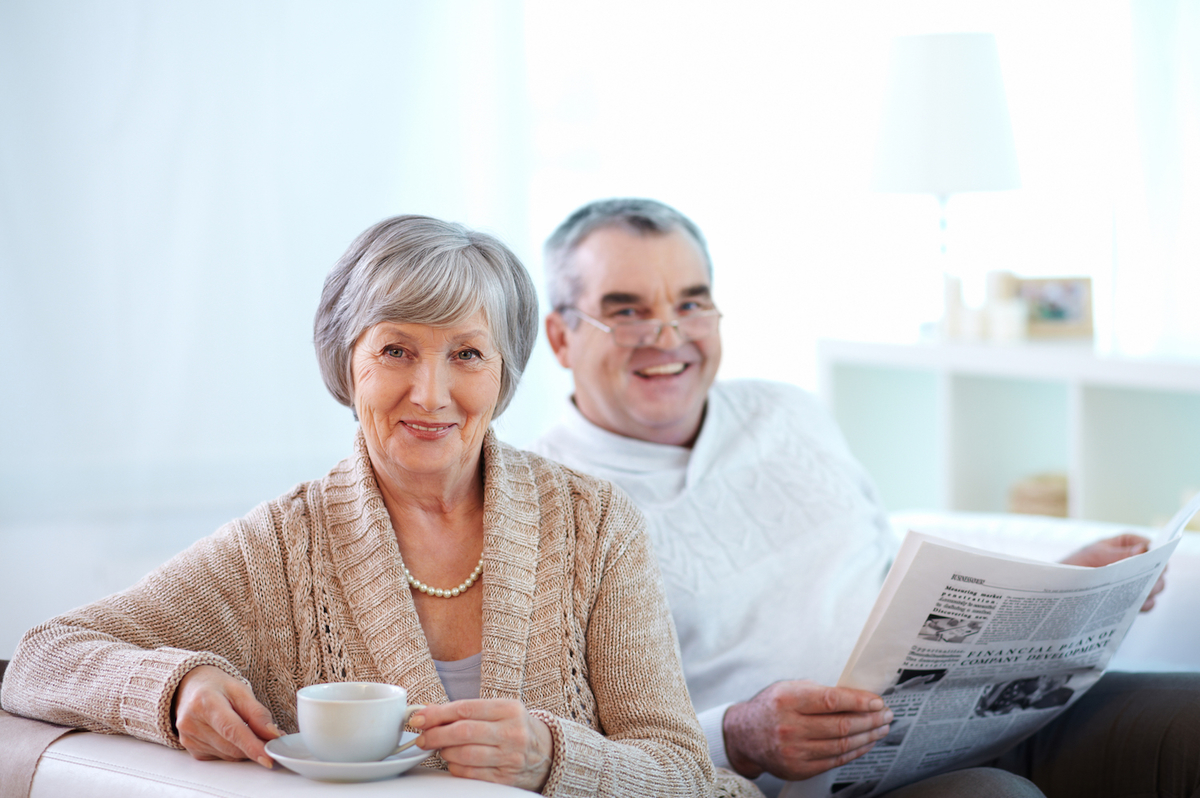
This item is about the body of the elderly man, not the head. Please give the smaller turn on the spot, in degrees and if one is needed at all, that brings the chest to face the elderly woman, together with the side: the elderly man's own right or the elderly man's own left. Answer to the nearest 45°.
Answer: approximately 45° to the elderly man's own right

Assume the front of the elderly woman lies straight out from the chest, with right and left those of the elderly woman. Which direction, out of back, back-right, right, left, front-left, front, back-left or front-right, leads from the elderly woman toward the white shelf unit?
back-left

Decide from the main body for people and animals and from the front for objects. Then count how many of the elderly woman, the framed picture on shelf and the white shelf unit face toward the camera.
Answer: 3

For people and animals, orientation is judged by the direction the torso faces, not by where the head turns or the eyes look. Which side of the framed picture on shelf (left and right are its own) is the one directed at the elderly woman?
front

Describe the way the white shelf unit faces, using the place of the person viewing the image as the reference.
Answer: facing the viewer

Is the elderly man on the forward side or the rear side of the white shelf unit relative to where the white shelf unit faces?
on the forward side

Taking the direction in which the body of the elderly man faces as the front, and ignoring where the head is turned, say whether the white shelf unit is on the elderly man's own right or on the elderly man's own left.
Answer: on the elderly man's own left

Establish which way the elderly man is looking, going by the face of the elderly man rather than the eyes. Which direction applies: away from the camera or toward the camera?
toward the camera

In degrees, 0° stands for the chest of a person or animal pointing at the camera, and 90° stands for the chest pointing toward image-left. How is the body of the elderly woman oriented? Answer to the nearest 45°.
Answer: approximately 0°

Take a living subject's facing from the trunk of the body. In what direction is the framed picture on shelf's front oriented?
toward the camera

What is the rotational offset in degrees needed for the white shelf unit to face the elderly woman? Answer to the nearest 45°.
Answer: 0° — it already faces them
